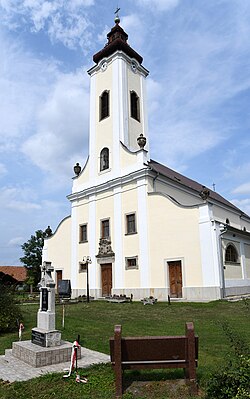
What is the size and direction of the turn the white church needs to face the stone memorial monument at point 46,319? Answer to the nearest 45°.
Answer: approximately 45° to its left

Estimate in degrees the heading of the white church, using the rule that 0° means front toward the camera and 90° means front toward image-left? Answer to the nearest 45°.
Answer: approximately 45°

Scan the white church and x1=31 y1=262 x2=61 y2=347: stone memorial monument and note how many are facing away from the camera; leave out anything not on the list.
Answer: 0

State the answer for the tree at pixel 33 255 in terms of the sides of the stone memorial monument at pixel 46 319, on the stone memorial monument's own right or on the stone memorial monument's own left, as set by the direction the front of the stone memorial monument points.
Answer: on the stone memorial monument's own right

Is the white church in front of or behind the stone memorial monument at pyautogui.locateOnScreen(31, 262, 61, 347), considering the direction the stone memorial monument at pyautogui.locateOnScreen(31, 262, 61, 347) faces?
behind

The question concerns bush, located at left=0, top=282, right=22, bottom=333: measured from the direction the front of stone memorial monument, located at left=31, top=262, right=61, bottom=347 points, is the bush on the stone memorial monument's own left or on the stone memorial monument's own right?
on the stone memorial monument's own right

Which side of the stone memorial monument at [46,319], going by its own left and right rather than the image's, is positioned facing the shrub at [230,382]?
left

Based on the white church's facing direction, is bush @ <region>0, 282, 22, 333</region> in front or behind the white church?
in front

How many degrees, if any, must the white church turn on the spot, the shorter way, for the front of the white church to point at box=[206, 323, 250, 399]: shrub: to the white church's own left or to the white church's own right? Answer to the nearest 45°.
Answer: approximately 45° to the white church's own left

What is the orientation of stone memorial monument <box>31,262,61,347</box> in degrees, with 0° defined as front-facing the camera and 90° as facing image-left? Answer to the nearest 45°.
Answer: approximately 45°

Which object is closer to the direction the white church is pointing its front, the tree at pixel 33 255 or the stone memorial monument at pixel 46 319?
the stone memorial monument
